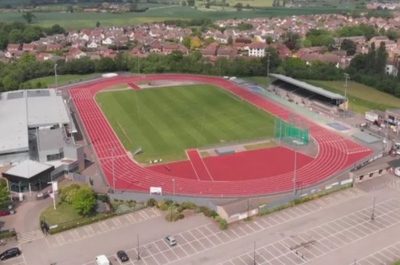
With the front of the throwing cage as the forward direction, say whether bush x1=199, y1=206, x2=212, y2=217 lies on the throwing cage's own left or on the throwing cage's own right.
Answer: on the throwing cage's own left

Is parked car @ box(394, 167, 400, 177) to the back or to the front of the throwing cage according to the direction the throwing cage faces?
to the back

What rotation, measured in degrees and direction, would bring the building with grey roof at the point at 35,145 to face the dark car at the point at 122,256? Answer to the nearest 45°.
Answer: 0° — it already faces it

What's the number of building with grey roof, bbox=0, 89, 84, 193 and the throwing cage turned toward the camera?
1

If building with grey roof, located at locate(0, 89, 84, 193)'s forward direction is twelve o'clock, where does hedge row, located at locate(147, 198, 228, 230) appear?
The hedge row is roughly at 11 o'clock from the building with grey roof.

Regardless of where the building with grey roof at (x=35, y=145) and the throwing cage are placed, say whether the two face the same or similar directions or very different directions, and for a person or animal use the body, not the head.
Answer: very different directions

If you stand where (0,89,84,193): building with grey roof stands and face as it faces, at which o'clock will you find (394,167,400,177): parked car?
The parked car is roughly at 10 o'clock from the building with grey roof.

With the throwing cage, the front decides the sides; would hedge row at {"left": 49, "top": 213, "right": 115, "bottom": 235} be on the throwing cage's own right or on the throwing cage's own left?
on the throwing cage's own left

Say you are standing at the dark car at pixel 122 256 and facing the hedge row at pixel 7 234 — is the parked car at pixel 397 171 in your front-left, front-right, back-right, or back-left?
back-right

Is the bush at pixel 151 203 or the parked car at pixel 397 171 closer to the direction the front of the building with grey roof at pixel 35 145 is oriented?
the bush

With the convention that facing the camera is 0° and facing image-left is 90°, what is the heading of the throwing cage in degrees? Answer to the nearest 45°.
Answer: approximately 135°
